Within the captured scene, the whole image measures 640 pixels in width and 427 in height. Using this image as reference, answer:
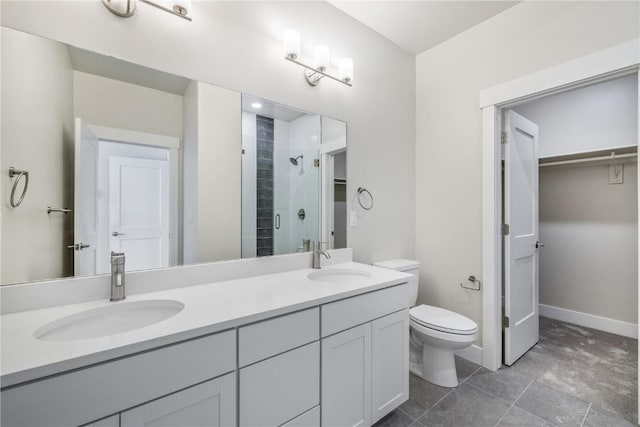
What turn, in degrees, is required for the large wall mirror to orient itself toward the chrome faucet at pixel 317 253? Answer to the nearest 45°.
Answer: approximately 45° to its left

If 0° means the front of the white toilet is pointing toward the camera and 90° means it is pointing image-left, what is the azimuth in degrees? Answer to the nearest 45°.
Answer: approximately 315°

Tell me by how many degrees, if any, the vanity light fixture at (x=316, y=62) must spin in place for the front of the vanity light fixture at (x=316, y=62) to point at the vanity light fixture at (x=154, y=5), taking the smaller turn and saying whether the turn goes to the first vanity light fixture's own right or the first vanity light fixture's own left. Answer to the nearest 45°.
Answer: approximately 90° to the first vanity light fixture's own right

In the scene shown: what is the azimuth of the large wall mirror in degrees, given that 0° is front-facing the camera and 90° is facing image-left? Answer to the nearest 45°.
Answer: approximately 315°

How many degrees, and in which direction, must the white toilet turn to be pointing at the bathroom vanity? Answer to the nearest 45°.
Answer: approximately 90° to its right

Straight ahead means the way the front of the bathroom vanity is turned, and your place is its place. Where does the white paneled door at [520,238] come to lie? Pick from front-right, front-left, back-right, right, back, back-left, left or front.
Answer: front-left

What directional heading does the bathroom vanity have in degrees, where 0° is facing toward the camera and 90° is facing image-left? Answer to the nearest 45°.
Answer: approximately 315°

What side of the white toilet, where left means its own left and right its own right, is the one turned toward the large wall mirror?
right
